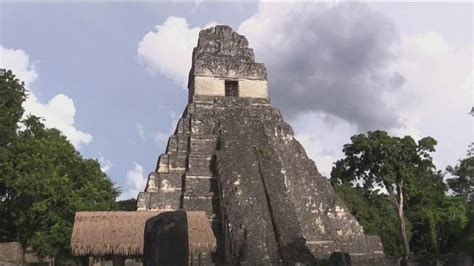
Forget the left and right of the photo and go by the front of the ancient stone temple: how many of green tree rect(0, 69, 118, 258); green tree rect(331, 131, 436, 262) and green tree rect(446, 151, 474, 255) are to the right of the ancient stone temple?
1

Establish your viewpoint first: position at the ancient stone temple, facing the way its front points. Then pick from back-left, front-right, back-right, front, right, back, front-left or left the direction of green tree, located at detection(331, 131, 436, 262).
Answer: back-left

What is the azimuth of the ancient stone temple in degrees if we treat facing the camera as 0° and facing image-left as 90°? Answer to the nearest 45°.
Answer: approximately 0°

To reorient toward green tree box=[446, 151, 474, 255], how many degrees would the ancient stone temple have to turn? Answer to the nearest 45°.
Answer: approximately 135° to its left

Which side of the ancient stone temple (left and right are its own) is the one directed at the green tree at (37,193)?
right
